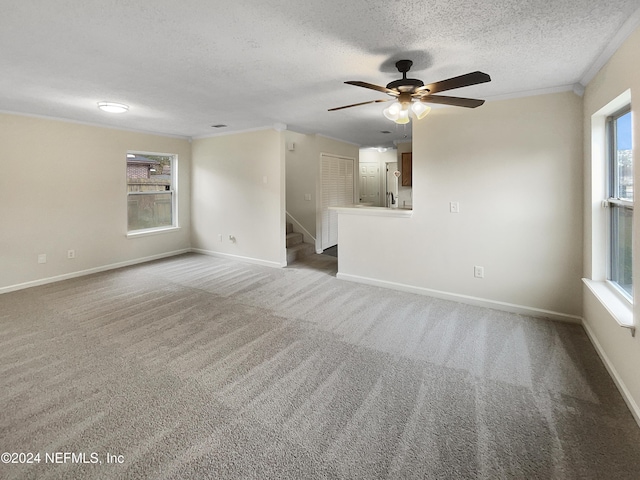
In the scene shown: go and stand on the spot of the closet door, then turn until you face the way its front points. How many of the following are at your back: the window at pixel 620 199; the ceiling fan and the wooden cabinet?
0

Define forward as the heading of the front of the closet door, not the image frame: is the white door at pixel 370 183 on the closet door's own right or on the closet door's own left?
on the closet door's own left

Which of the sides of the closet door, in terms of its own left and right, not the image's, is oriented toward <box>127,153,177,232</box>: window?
right

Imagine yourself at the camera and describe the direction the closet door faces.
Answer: facing the viewer and to the right of the viewer

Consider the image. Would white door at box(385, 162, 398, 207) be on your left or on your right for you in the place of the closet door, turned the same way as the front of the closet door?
on your left

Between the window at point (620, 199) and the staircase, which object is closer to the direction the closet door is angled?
the window

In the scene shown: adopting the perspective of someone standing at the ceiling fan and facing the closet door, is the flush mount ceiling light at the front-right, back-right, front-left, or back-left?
front-left

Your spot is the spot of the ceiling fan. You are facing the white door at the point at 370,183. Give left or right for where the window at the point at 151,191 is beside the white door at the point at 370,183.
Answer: left
